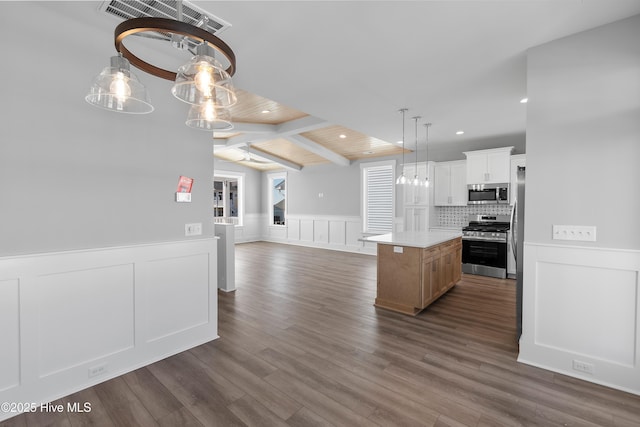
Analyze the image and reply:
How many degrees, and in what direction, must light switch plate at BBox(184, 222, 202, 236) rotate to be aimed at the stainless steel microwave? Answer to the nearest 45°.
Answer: approximately 90° to its left

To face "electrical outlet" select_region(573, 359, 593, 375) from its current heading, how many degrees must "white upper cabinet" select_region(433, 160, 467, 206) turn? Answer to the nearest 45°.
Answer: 0° — it already faces it

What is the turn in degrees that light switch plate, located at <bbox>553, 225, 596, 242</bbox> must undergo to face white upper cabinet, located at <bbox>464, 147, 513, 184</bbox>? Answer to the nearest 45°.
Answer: approximately 180°

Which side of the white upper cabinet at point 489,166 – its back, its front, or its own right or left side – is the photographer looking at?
front

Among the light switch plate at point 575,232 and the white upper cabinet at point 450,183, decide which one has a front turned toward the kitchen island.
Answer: the white upper cabinet
